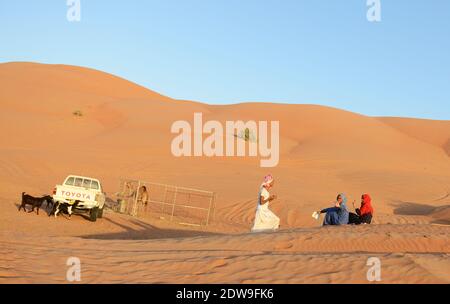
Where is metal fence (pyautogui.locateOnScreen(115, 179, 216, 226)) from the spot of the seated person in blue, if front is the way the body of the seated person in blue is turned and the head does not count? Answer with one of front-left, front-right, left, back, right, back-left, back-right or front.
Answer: front-right

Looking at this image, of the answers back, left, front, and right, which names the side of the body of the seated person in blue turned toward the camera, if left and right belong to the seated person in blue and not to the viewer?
left

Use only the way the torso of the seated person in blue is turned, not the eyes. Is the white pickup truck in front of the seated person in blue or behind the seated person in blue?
in front
